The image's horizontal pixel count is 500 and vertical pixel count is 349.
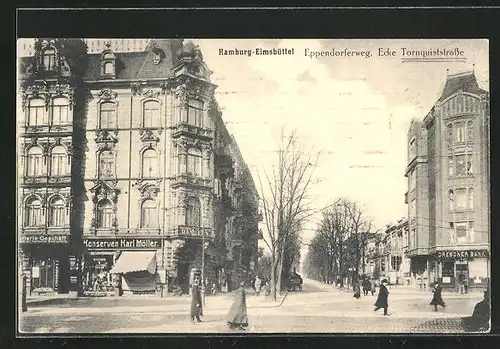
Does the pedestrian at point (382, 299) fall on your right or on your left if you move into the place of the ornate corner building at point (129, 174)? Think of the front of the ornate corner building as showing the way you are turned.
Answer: on your left

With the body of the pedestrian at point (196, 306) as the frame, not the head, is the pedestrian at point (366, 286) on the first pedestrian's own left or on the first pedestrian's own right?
on the first pedestrian's own left

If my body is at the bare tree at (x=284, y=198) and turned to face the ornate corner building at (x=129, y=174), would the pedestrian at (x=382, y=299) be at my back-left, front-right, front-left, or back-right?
back-left

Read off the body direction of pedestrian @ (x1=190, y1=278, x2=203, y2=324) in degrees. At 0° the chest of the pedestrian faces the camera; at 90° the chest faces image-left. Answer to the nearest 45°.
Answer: approximately 0°

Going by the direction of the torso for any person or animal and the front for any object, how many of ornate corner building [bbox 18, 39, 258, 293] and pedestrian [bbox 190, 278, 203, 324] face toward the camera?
2

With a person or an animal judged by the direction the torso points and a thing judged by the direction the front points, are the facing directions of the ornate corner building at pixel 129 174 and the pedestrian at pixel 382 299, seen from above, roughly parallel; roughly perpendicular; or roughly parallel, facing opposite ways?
roughly perpendicular

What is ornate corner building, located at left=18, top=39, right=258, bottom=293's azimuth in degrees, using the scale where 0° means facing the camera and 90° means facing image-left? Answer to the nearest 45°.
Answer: approximately 0°
